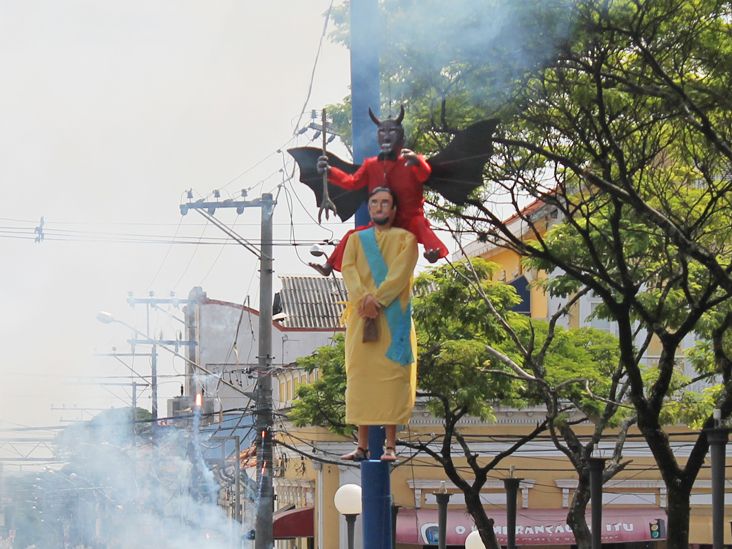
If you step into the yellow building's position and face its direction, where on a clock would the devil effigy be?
The devil effigy is roughly at 12 o'clock from the yellow building.

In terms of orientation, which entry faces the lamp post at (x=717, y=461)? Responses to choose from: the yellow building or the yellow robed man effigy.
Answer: the yellow building

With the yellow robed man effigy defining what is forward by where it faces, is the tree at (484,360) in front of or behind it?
behind

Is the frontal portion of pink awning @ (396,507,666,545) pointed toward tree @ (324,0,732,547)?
yes

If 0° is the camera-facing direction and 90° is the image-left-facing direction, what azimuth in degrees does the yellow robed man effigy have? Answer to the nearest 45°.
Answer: approximately 0°

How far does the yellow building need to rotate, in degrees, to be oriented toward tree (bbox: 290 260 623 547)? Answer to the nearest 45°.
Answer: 0° — it already faces it

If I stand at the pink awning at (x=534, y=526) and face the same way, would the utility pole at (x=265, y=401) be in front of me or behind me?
in front

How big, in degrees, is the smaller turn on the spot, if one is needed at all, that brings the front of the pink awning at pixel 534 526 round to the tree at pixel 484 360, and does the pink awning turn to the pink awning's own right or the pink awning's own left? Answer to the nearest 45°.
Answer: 0° — it already faces it

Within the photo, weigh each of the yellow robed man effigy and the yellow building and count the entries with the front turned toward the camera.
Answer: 2

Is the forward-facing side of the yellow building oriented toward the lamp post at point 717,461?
yes

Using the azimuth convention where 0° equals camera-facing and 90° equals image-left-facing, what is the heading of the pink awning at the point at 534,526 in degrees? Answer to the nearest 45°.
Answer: approximately 0°
